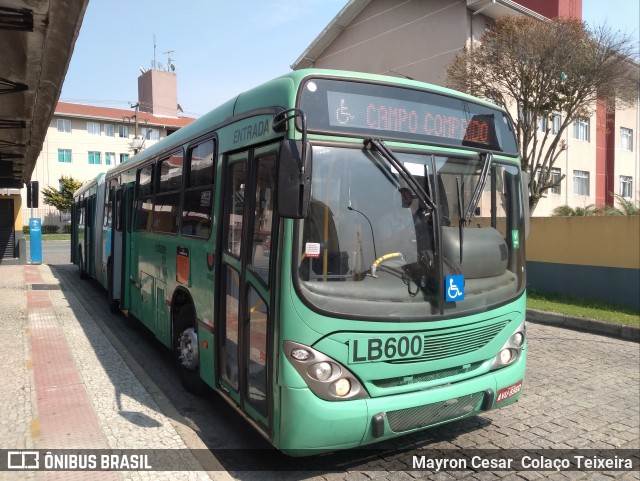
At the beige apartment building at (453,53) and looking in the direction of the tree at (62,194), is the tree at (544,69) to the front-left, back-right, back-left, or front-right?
back-left

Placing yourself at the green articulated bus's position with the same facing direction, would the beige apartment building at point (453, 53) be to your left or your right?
on your left

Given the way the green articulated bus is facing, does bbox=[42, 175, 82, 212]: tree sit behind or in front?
behind

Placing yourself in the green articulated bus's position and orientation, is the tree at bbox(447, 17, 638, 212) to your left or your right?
on your left
